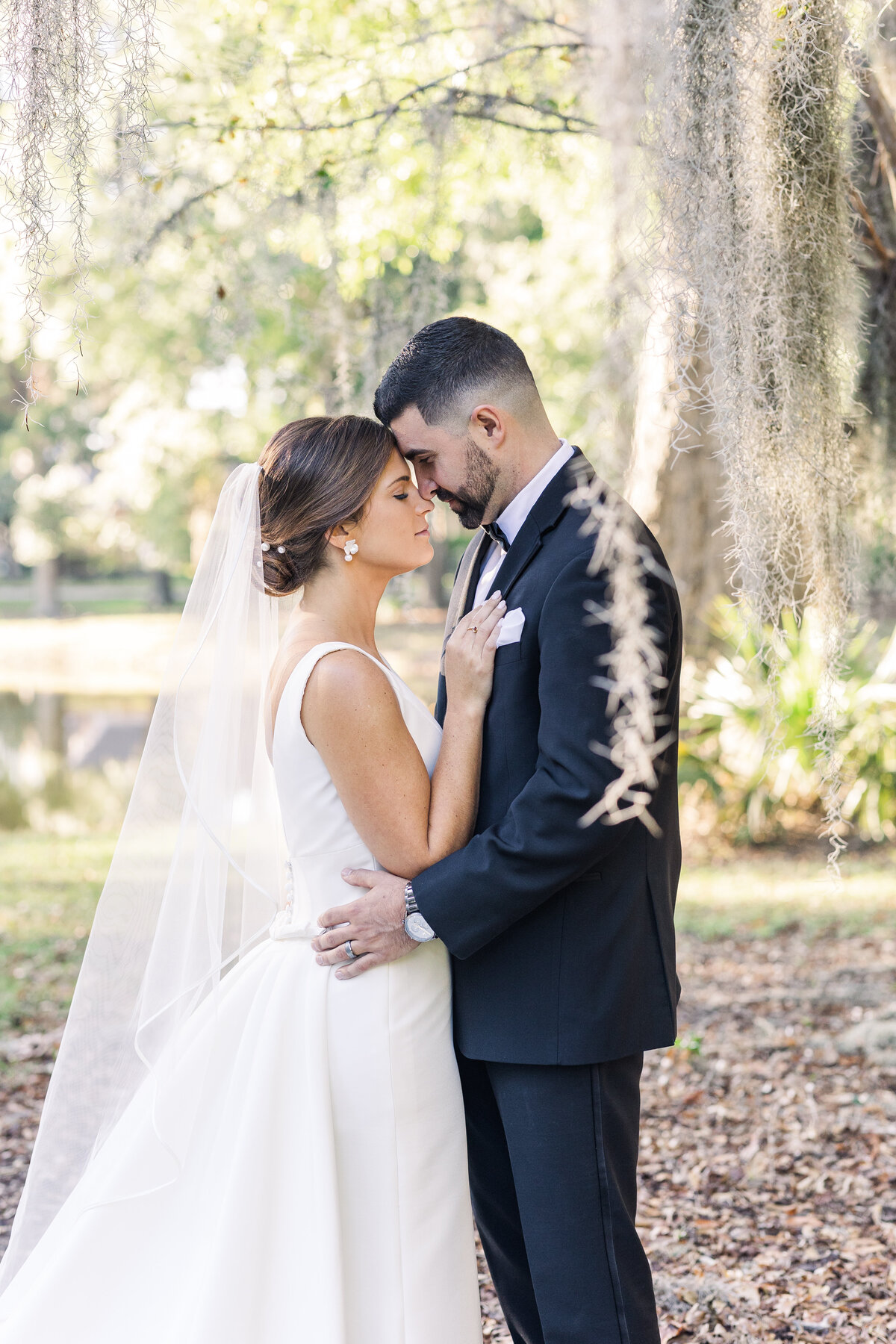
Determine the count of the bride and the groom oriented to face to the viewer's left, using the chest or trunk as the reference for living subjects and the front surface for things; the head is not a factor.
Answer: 1

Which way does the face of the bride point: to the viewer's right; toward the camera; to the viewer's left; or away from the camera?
to the viewer's right

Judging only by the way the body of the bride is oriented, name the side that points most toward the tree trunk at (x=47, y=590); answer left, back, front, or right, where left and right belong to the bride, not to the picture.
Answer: left

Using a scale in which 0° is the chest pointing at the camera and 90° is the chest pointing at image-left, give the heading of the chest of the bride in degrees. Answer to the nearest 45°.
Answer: approximately 270°

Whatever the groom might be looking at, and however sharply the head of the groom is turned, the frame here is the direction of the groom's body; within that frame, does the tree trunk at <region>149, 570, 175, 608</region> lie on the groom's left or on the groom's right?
on the groom's right

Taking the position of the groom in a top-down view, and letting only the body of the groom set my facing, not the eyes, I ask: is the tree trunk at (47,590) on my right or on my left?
on my right

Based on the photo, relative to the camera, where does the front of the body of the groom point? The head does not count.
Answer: to the viewer's left

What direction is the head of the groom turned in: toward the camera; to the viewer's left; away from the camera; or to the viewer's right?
to the viewer's left

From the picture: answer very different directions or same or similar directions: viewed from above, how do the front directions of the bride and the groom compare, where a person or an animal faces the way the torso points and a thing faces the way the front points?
very different directions
